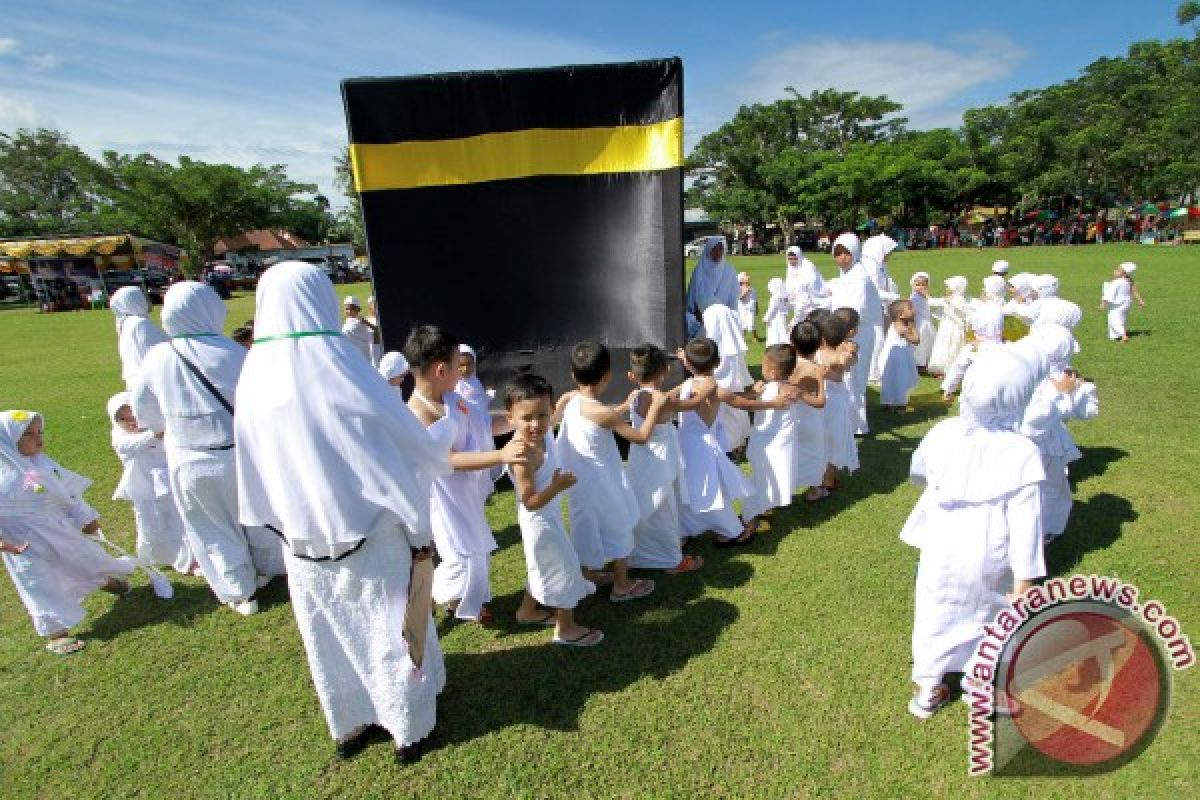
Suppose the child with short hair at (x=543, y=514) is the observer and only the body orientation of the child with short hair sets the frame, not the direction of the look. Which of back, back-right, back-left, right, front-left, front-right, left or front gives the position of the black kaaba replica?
back-left

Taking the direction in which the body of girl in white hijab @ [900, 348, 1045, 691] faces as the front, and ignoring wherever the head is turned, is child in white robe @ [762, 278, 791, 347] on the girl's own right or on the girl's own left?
on the girl's own left

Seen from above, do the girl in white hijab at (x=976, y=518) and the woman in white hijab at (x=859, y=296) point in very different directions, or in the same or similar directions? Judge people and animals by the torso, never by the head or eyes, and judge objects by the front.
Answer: very different directions

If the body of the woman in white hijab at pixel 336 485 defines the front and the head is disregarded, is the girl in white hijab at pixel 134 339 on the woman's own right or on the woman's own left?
on the woman's own left

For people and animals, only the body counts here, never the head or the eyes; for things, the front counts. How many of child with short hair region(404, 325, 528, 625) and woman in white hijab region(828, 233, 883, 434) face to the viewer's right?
1

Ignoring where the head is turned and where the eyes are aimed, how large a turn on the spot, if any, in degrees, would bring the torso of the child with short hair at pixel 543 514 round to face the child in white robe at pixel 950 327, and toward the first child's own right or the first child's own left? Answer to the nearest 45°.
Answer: approximately 90° to the first child's own left

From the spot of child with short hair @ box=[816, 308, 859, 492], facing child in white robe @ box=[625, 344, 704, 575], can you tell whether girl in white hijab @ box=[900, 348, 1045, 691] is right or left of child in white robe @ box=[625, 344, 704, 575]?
left

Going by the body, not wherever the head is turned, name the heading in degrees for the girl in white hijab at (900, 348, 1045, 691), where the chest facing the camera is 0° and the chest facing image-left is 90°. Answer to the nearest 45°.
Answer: approximately 225°

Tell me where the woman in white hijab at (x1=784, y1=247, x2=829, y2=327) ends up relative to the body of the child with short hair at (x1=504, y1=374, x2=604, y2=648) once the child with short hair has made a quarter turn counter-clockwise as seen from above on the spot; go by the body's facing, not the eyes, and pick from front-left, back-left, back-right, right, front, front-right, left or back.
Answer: front

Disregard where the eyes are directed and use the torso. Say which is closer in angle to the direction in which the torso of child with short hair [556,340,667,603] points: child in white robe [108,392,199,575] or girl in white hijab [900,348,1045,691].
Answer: the girl in white hijab

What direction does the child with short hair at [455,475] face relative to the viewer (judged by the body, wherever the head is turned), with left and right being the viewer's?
facing to the right of the viewer
